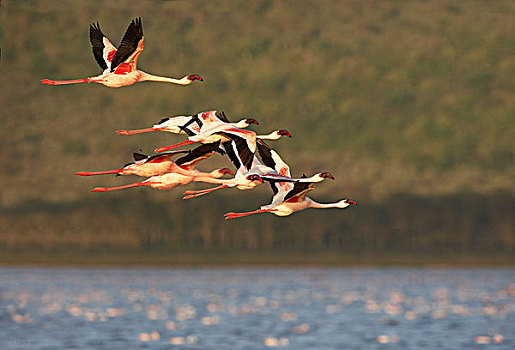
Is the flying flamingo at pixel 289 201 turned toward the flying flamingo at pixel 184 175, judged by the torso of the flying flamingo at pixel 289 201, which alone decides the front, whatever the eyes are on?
no

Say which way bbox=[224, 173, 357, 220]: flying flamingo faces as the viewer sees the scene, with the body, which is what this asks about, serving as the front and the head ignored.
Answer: to the viewer's right

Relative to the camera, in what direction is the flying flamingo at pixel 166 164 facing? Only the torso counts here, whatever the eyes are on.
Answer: to the viewer's right

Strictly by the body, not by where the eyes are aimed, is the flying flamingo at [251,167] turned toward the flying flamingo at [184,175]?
no

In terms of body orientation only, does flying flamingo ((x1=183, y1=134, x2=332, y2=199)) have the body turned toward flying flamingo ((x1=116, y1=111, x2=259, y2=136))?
no

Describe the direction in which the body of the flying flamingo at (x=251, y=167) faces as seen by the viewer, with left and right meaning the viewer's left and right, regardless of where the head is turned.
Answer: facing to the right of the viewer

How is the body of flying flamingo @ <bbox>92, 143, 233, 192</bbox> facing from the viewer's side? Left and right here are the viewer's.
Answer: facing to the right of the viewer

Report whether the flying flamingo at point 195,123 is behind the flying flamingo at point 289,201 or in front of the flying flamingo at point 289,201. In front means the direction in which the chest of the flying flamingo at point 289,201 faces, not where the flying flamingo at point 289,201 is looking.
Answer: behind

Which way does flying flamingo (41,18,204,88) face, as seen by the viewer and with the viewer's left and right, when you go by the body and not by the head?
facing to the right of the viewer

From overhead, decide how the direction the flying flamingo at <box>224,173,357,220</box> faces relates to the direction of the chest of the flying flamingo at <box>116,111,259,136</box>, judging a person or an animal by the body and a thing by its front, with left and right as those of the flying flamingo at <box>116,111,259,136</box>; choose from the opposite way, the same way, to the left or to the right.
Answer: the same way

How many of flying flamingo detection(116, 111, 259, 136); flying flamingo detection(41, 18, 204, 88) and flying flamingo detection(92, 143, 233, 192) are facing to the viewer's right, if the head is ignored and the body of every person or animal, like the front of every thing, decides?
3

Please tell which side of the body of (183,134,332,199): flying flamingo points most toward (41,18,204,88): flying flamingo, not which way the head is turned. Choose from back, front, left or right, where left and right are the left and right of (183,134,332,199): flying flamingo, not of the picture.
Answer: back

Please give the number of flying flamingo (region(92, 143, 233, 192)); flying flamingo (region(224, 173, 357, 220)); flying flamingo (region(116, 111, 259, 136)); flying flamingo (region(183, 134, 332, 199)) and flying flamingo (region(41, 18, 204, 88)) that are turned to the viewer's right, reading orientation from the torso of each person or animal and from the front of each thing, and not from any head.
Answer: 5

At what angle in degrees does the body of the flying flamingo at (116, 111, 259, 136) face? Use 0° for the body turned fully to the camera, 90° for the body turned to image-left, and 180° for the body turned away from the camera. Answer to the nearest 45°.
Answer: approximately 270°

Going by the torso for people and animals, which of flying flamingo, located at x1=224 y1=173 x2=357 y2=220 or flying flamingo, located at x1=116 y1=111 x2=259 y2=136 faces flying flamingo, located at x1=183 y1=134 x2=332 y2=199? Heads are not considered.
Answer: flying flamingo, located at x1=116 y1=111 x2=259 y2=136

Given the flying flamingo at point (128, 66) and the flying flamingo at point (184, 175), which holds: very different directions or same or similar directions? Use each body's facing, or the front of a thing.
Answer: same or similar directions

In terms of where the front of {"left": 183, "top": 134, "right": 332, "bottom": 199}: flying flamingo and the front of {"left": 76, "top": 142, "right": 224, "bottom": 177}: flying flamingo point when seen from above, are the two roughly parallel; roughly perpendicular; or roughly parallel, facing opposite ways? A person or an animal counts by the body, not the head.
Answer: roughly parallel
